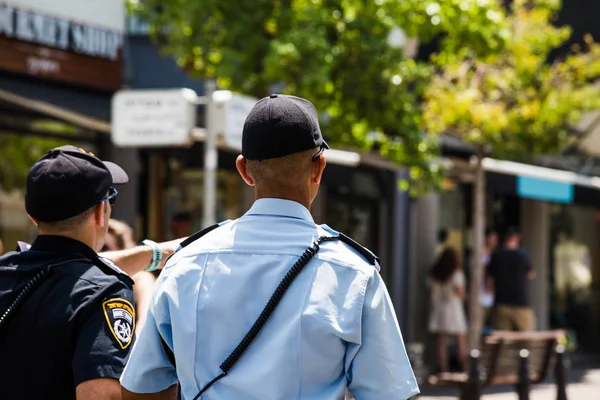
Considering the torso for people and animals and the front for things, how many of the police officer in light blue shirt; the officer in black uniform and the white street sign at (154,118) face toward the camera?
1

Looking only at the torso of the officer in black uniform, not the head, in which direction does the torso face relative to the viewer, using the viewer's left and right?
facing away from the viewer and to the right of the viewer

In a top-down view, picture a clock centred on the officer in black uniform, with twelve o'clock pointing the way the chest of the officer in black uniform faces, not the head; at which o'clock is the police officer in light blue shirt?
The police officer in light blue shirt is roughly at 3 o'clock from the officer in black uniform.

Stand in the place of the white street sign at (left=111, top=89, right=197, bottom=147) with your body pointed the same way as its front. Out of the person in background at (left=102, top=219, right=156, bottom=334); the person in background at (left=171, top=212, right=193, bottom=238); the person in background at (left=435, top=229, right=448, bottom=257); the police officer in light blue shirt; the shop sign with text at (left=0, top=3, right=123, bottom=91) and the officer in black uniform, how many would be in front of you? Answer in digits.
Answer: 3

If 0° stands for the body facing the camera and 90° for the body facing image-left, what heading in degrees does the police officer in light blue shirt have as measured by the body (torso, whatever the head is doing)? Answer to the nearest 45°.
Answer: approximately 180°

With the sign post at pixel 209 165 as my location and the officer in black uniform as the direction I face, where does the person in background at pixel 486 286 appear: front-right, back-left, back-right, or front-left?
back-left

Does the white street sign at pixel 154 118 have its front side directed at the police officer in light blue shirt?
yes

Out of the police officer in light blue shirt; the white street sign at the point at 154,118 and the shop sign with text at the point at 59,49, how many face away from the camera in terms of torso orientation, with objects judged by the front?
1

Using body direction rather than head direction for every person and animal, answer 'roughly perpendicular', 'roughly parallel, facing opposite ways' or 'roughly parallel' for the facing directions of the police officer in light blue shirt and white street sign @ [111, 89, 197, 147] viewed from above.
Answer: roughly parallel, facing opposite ways

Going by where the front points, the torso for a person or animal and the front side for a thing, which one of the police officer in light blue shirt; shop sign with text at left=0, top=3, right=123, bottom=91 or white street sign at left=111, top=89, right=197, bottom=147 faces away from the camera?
the police officer in light blue shirt

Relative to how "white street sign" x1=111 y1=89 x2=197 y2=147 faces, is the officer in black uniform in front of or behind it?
in front

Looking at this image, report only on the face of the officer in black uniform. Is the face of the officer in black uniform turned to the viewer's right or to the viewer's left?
to the viewer's right

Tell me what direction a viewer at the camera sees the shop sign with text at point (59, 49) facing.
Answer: facing the viewer and to the right of the viewer

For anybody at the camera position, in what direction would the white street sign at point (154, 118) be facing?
facing the viewer

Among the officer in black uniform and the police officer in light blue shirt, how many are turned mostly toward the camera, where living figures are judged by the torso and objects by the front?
0

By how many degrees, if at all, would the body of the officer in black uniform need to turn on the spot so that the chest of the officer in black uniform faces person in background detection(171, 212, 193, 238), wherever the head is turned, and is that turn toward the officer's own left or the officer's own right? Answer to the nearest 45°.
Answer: approximately 45° to the officer's own left
